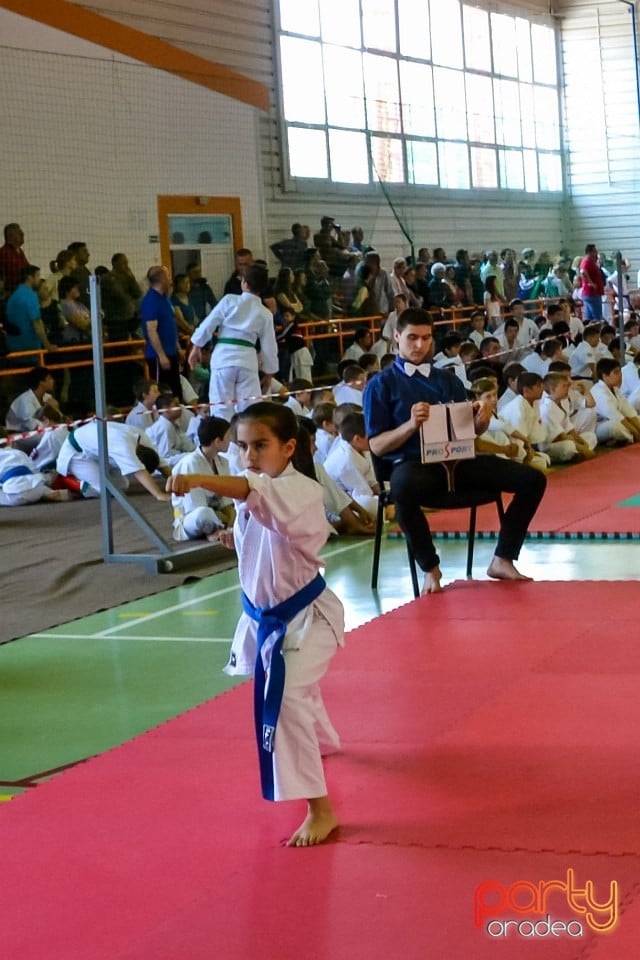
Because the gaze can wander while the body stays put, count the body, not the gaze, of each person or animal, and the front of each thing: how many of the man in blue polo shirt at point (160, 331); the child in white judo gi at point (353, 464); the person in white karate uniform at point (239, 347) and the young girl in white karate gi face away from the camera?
1

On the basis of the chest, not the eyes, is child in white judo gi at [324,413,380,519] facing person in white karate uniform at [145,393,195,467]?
no

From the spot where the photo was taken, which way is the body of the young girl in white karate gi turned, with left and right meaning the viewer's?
facing the viewer and to the left of the viewer

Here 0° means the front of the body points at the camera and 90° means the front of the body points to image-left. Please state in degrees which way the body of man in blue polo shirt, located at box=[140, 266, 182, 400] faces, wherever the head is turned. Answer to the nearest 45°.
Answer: approximately 270°

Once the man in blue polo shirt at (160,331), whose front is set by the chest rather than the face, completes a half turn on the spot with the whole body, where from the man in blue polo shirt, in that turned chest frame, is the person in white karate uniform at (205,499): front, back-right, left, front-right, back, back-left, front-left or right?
left

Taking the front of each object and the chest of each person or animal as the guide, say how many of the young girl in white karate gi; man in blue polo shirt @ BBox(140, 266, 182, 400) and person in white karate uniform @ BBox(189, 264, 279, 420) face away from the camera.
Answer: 1

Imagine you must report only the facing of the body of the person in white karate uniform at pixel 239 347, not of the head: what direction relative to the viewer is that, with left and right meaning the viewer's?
facing away from the viewer

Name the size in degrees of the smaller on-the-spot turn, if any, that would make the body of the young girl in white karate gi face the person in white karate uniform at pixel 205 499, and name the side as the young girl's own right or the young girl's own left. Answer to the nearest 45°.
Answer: approximately 135° to the young girl's own right

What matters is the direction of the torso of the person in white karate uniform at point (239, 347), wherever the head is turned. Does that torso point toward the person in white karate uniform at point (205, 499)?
no

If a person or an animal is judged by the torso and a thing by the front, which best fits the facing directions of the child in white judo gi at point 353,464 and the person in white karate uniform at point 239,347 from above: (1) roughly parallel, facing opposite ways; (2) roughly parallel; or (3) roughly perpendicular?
roughly perpendicular
